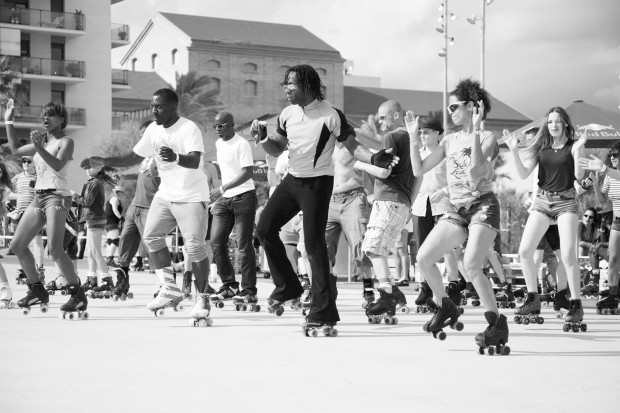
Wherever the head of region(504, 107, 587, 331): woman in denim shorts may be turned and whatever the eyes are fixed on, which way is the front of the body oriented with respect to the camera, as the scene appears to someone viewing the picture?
toward the camera

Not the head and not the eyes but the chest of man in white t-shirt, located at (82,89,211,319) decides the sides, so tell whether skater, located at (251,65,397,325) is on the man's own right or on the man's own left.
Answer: on the man's own left

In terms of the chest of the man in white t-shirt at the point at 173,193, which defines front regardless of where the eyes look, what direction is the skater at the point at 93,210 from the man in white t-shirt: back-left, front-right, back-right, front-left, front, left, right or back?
back-right

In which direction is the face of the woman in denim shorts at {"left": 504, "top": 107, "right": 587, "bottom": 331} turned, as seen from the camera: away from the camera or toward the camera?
toward the camera

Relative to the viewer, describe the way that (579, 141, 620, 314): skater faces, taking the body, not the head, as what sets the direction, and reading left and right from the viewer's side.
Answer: facing the viewer and to the left of the viewer

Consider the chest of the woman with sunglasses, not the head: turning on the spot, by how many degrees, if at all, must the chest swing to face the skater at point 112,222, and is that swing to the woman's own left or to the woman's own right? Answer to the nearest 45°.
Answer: approximately 90° to the woman's own right

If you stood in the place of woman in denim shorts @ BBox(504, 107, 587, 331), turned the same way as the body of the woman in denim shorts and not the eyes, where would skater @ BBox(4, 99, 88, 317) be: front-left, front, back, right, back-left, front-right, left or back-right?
right

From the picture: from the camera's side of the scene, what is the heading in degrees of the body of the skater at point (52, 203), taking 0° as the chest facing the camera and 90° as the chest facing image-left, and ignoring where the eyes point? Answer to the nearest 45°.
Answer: approximately 45°

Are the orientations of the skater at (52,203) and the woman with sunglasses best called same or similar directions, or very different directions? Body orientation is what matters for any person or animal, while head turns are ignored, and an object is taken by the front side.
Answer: same or similar directions

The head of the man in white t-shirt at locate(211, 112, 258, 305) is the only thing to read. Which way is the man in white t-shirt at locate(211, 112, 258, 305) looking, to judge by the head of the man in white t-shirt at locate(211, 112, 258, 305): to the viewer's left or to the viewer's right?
to the viewer's left

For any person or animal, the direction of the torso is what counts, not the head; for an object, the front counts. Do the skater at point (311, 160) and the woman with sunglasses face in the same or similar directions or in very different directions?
same or similar directions

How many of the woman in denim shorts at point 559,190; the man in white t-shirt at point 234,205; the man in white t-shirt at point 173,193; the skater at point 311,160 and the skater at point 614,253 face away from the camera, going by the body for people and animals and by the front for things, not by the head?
0
